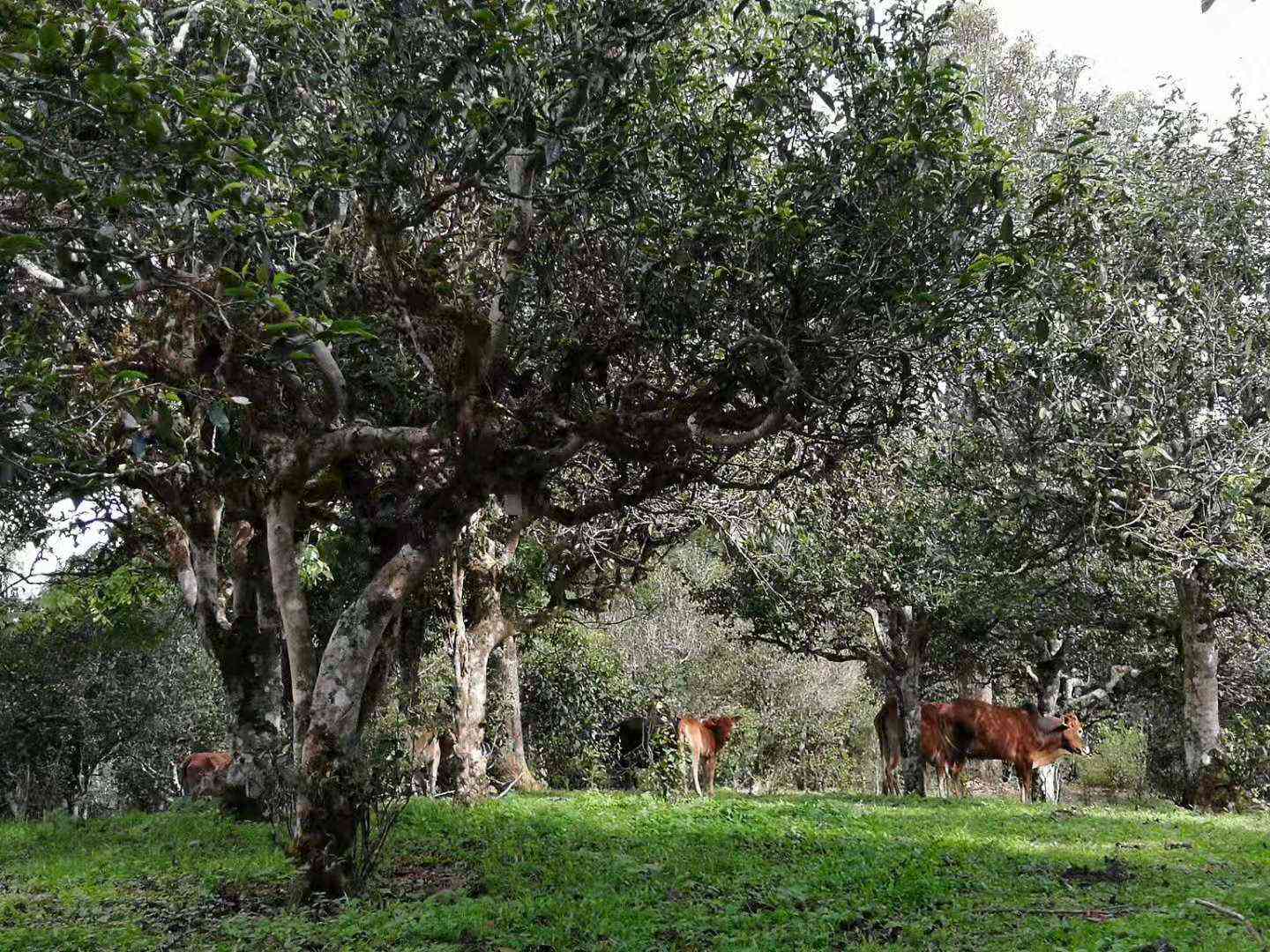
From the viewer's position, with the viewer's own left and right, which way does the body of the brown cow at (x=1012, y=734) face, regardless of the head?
facing to the right of the viewer

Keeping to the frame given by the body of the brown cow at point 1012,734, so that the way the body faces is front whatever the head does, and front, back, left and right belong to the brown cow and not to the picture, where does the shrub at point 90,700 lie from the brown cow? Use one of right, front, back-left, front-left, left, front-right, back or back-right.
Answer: back

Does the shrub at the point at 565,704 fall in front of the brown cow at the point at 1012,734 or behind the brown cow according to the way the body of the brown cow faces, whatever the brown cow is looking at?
behind

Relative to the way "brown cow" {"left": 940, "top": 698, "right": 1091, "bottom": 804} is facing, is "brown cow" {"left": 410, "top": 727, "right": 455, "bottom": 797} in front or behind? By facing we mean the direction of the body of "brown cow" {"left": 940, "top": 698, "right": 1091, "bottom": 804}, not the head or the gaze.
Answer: behind

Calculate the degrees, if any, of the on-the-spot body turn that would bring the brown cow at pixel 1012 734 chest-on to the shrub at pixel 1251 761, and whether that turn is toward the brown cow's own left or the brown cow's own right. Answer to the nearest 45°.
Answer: approximately 45° to the brown cow's own right

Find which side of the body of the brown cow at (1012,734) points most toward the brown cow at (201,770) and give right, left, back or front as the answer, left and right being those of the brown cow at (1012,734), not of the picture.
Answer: back

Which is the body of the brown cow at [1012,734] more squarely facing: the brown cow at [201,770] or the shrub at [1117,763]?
the shrub
